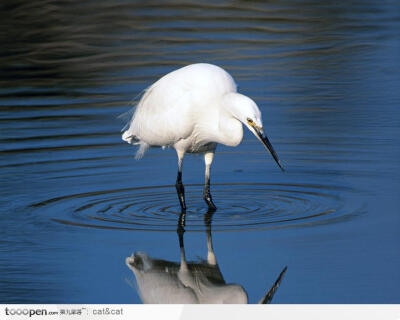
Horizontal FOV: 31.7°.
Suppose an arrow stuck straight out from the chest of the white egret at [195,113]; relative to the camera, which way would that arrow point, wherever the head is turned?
to the viewer's right
